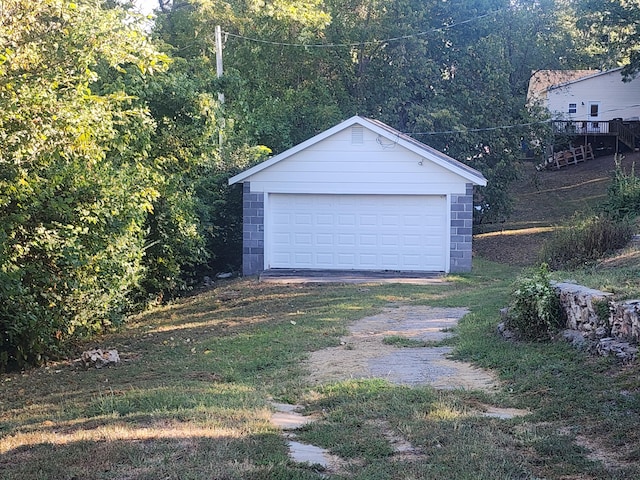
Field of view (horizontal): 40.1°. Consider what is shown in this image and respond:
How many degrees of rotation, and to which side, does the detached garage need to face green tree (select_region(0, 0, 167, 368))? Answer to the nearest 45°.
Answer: approximately 45° to its right

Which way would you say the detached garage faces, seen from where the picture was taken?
facing the viewer

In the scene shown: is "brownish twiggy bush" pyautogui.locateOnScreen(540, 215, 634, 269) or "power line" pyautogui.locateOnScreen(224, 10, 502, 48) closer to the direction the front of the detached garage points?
the brownish twiggy bush

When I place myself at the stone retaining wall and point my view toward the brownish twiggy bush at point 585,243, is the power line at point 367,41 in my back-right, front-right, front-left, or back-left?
front-left

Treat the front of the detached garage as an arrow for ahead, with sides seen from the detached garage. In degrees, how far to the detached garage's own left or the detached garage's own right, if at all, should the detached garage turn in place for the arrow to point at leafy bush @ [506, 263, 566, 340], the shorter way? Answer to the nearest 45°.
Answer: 0° — it already faces it

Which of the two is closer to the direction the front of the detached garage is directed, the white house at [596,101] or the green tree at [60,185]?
the green tree

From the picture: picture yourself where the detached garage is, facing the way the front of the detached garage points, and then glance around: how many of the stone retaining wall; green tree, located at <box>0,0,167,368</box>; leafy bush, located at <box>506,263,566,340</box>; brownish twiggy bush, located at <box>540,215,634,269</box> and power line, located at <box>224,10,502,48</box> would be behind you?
1

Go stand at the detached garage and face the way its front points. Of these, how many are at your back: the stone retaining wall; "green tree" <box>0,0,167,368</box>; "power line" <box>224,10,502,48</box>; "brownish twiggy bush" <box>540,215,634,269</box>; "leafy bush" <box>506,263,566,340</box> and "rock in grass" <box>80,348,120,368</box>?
1

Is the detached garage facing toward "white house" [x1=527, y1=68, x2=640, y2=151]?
no

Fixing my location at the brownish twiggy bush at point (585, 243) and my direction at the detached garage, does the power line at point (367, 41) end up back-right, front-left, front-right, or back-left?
front-right

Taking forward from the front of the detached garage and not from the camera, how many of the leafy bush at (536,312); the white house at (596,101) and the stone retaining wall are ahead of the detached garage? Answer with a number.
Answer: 2

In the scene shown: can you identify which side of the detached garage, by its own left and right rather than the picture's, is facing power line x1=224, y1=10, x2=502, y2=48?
back

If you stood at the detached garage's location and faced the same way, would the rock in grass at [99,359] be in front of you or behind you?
in front

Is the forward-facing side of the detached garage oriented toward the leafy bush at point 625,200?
no

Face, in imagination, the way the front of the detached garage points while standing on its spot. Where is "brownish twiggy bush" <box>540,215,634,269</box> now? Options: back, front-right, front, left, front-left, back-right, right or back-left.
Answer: front-left
